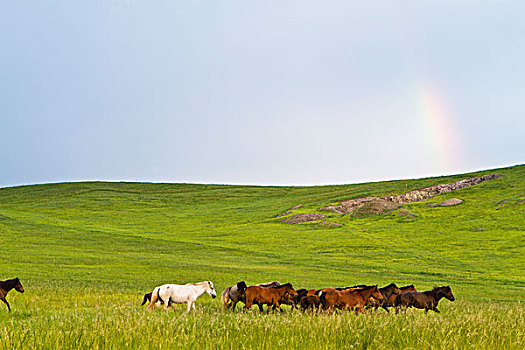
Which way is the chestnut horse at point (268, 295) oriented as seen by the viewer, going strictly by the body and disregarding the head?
to the viewer's right

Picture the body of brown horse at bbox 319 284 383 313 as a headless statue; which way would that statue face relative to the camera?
to the viewer's right

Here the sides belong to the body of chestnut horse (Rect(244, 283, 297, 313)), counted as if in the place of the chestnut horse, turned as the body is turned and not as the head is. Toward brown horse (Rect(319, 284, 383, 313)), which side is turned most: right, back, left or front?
front

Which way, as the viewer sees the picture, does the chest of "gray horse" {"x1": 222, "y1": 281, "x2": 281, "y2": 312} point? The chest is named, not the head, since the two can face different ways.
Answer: to the viewer's right

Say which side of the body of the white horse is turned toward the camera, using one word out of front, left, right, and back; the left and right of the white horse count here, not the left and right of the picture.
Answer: right

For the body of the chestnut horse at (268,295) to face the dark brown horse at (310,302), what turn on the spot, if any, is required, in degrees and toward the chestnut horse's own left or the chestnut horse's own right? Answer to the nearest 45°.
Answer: approximately 45° to the chestnut horse's own right

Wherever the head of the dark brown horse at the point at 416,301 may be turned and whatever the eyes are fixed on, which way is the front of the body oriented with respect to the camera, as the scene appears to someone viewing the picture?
to the viewer's right

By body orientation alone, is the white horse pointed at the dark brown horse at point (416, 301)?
yes

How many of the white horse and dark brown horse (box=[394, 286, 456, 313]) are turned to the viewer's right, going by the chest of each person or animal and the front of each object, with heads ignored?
2
